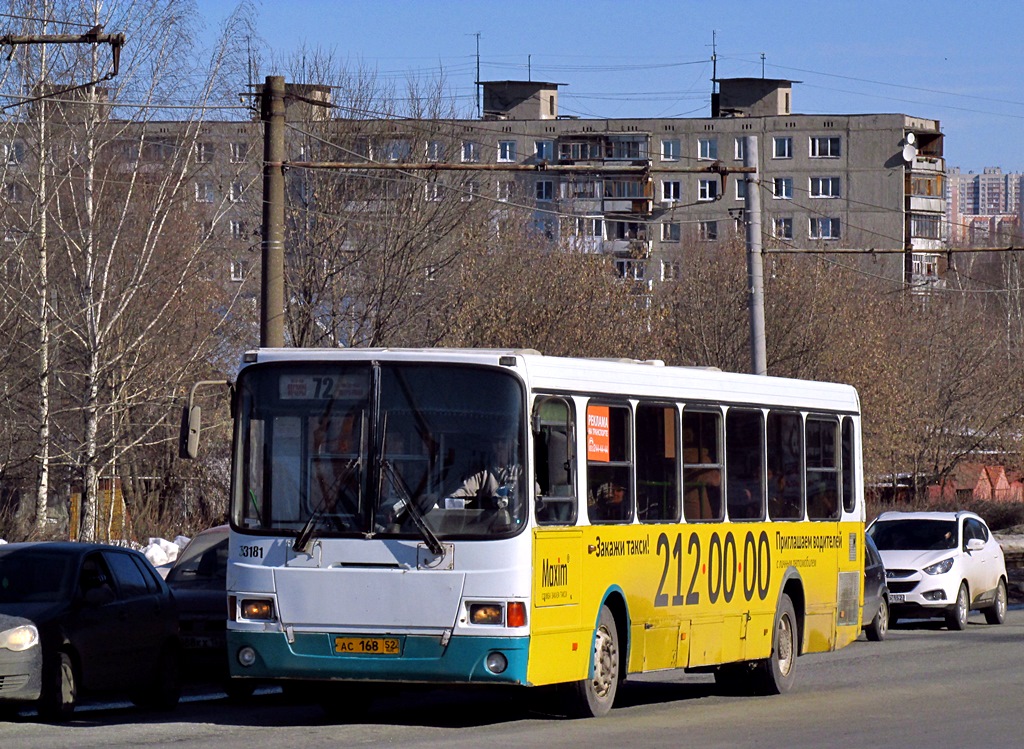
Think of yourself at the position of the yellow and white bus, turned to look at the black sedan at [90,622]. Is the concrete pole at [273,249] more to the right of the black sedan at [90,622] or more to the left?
right

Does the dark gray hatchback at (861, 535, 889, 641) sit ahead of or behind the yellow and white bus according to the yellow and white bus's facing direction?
behind

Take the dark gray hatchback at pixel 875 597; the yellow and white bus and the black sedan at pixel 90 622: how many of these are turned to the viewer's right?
0

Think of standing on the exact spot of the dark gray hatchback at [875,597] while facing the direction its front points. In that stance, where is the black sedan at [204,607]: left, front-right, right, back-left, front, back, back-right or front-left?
front

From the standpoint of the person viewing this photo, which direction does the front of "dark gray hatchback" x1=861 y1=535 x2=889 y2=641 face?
facing the viewer and to the left of the viewer

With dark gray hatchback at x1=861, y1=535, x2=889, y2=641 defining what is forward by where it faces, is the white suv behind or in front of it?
behind

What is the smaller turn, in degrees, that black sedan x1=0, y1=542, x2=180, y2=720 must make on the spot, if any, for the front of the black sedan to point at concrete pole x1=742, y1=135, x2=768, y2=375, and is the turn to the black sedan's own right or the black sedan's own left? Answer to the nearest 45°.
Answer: approximately 180°

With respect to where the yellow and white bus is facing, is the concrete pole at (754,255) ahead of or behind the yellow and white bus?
behind

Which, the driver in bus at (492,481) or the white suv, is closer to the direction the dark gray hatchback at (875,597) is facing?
the driver in bus
